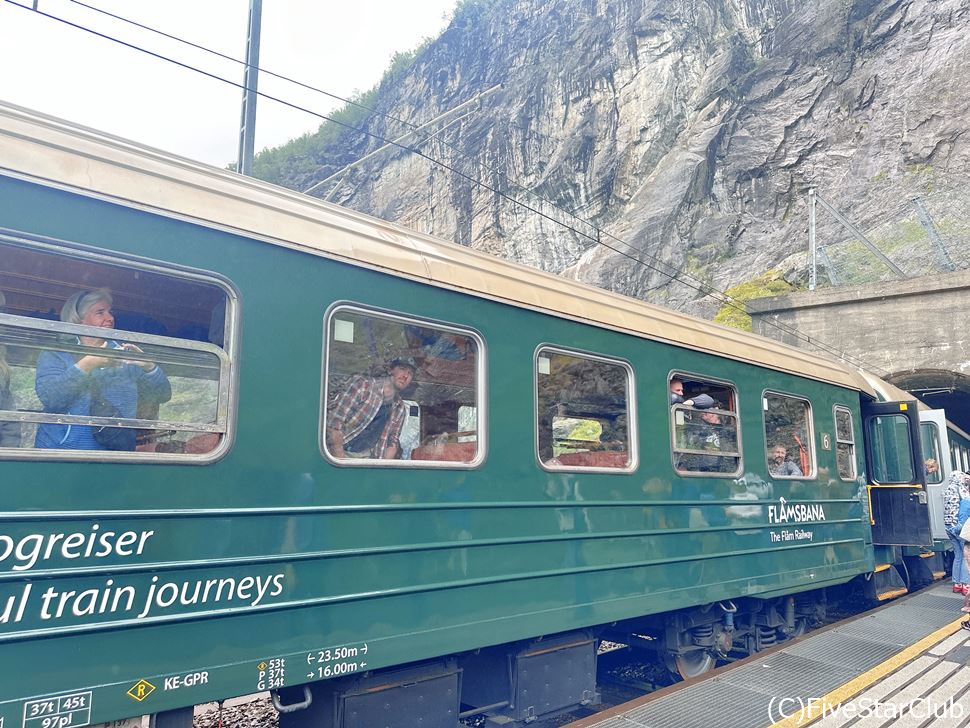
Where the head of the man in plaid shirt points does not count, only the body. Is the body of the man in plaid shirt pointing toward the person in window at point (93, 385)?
no

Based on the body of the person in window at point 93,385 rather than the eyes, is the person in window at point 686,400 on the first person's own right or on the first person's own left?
on the first person's own left

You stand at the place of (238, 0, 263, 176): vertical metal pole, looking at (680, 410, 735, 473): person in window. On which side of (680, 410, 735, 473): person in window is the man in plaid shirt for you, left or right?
right

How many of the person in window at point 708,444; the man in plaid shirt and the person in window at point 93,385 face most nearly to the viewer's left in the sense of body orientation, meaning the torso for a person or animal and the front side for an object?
0

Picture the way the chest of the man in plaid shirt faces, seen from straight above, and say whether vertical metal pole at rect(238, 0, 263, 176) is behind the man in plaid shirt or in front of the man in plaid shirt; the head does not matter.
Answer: behind

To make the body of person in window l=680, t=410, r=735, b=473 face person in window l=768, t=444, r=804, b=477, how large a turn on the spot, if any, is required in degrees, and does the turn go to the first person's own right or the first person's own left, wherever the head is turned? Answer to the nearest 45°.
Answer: approximately 135° to the first person's own left

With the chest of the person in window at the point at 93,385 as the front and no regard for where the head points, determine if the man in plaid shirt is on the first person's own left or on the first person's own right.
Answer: on the first person's own left

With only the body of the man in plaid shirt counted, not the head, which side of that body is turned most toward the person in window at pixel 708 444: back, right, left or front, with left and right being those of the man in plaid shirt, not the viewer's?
left

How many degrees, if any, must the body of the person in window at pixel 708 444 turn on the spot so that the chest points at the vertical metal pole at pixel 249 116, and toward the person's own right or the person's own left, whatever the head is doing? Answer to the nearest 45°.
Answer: approximately 90° to the person's own right

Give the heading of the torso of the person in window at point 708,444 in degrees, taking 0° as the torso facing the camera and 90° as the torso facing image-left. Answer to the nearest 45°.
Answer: approximately 0°

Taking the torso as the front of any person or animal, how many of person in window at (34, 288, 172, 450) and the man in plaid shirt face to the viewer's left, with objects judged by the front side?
0

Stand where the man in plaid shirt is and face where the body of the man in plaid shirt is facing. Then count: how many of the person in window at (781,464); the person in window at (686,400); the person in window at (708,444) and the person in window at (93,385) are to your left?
3

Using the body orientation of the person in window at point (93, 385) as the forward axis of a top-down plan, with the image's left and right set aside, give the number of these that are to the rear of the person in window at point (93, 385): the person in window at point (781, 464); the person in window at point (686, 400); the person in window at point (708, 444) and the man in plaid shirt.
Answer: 0

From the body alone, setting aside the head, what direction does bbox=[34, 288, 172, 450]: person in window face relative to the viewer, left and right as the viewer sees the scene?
facing the viewer and to the right of the viewer
